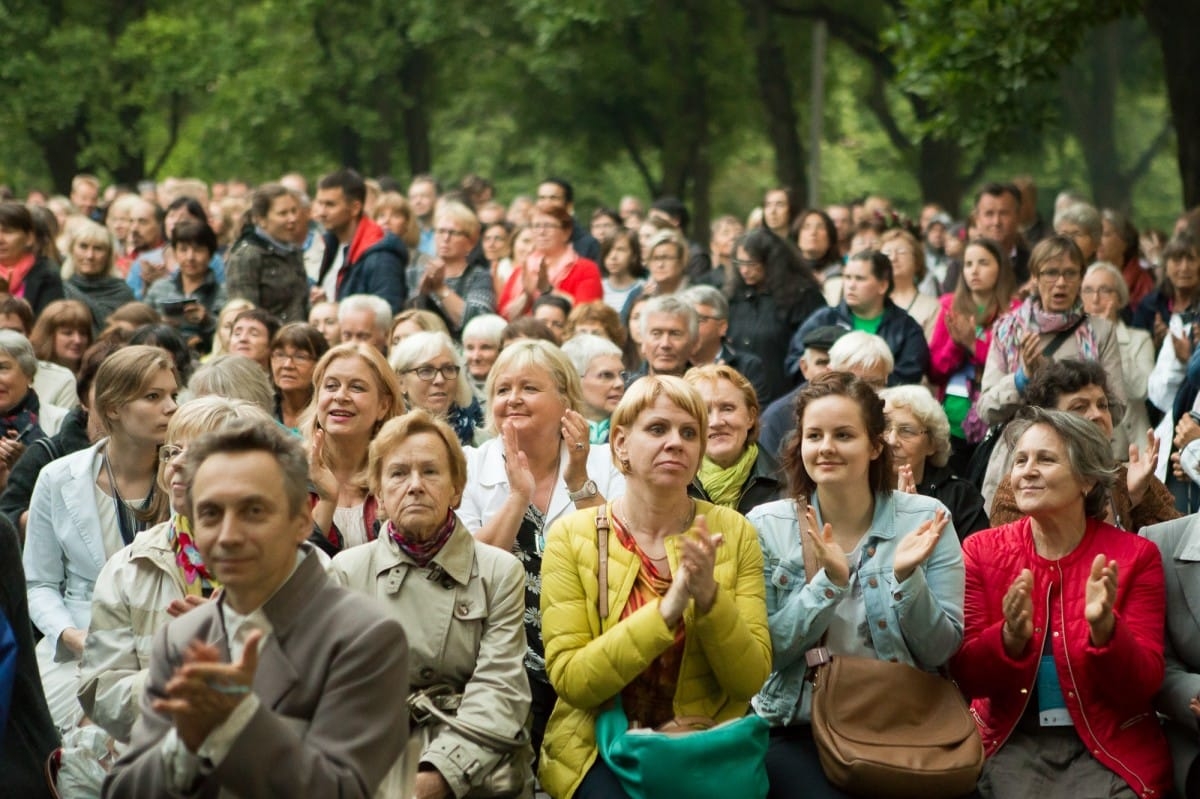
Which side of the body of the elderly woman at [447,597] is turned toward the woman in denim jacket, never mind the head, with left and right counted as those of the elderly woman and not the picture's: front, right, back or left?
left

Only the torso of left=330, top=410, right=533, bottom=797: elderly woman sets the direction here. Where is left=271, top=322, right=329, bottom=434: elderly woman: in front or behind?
behind

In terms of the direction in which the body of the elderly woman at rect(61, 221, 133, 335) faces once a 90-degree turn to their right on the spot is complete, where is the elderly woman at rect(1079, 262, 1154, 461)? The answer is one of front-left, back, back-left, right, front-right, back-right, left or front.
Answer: back-left

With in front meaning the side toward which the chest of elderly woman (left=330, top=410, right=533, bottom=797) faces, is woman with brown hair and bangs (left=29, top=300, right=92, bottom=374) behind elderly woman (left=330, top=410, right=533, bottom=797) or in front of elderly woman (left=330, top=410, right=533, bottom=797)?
behind

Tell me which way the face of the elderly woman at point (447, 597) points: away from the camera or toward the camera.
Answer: toward the camera

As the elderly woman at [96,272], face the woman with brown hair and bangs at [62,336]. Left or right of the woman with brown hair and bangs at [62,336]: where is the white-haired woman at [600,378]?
left

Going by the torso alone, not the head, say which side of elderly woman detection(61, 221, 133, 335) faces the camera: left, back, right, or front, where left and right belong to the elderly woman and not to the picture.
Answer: front

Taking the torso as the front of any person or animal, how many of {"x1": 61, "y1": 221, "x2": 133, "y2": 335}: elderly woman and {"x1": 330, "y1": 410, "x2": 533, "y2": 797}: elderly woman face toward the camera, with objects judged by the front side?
2

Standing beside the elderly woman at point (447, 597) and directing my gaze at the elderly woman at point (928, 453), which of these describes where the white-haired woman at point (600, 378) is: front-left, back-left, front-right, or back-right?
front-left

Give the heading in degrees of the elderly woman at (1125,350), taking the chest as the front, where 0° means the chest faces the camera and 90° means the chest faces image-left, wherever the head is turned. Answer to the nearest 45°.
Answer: approximately 45°

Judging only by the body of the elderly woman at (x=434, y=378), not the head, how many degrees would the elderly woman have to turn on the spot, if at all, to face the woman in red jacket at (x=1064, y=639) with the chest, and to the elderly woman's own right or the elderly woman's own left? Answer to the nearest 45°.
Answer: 0° — they already face them

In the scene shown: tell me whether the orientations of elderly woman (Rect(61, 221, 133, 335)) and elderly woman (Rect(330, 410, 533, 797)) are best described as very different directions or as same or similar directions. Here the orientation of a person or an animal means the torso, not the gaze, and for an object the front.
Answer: same or similar directions

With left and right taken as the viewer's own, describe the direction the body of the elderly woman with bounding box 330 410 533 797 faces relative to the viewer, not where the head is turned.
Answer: facing the viewer

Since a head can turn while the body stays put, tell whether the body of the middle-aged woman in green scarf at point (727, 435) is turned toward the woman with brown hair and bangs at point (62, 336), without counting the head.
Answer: no
